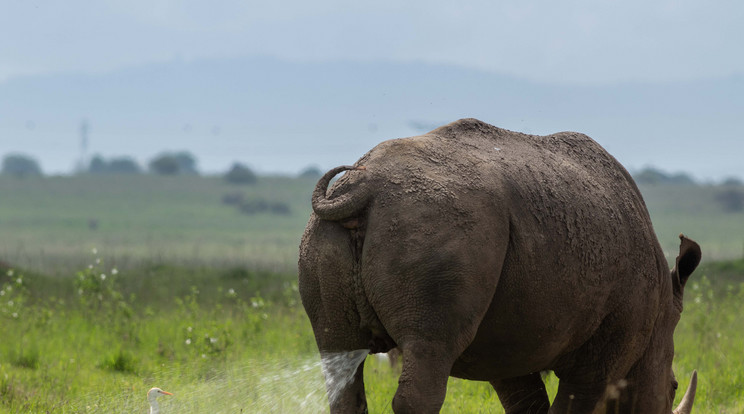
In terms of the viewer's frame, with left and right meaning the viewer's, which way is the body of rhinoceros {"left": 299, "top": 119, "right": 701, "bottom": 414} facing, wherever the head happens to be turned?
facing away from the viewer and to the right of the viewer
